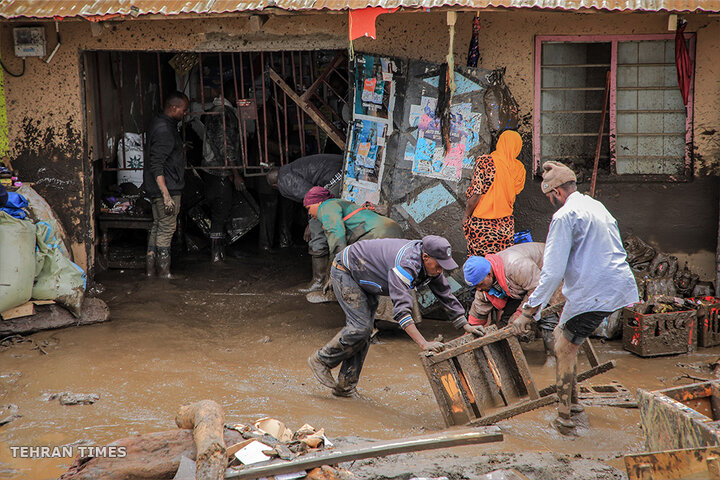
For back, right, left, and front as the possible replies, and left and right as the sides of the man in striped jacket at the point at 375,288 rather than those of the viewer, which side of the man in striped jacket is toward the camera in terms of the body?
right

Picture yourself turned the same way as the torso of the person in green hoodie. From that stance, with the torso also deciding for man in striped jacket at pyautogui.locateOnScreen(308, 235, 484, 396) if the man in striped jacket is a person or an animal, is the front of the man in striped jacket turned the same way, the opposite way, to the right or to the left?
the opposite way

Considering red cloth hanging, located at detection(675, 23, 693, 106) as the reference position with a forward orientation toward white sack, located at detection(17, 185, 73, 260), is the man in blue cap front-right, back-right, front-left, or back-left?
front-left

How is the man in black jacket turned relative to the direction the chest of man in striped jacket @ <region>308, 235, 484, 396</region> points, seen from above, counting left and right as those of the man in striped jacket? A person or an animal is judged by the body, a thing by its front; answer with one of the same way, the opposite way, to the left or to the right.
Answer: the same way

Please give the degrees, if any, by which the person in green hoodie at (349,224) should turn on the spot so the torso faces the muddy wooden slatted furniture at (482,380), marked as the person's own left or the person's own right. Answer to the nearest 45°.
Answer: approximately 90° to the person's own left

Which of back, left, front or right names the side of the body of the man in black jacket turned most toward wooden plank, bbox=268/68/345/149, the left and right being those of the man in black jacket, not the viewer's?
front

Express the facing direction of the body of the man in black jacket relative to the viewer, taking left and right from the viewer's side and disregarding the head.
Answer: facing to the right of the viewer

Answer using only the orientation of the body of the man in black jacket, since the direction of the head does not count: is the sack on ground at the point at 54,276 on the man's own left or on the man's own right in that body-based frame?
on the man's own right

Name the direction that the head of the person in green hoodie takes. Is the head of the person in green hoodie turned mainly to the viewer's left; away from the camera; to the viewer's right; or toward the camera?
to the viewer's left

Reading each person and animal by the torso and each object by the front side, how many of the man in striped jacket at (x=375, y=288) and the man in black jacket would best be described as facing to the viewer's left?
0

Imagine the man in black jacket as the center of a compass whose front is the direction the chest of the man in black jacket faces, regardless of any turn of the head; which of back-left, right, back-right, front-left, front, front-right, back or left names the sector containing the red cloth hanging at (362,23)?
front-right

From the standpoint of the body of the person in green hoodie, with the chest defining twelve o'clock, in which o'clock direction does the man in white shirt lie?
The man in white shirt is roughly at 8 o'clock from the person in green hoodie.

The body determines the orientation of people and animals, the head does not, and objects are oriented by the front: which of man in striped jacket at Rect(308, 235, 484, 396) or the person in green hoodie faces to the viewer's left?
the person in green hoodie

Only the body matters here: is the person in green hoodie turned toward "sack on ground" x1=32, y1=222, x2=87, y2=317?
yes

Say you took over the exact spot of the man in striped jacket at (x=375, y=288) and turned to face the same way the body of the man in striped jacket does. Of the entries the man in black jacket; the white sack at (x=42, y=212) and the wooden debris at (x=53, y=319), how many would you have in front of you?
0

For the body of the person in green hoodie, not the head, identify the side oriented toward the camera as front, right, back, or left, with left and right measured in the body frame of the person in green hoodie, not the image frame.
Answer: left
